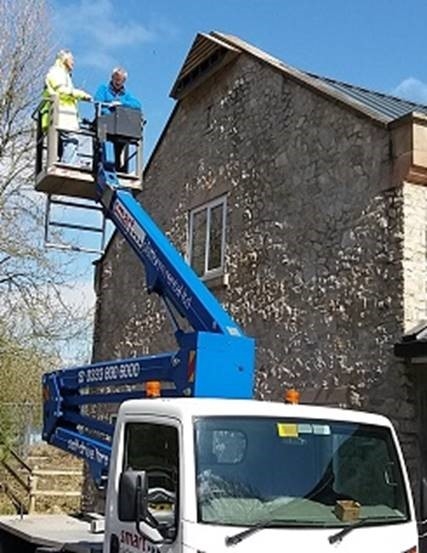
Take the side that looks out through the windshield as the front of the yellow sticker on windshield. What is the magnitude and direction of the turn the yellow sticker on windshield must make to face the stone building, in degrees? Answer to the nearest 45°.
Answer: approximately 180°

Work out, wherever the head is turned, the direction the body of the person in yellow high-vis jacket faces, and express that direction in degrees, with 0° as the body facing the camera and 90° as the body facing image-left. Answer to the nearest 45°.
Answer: approximately 270°

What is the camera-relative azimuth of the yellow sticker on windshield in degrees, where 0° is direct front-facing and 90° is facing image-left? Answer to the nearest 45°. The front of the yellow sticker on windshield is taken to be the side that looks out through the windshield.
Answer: approximately 0°

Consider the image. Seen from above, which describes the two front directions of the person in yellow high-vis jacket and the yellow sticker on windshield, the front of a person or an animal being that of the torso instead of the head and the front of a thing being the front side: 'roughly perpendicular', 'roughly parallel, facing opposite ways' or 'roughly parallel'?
roughly perpendicular

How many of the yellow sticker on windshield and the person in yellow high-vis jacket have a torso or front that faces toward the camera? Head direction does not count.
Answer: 1

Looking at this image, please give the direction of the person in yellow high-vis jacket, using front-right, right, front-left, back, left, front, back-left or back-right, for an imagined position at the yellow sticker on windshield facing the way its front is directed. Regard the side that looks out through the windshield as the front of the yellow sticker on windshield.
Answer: back-right

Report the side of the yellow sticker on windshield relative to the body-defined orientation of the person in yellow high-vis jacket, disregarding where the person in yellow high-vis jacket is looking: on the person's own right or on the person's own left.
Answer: on the person's own right

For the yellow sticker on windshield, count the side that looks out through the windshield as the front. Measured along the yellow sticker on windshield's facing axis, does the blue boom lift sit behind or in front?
behind

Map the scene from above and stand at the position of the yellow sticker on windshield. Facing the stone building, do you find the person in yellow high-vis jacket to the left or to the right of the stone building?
left
